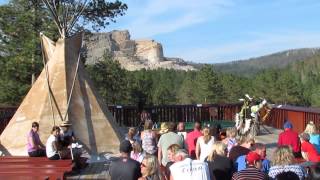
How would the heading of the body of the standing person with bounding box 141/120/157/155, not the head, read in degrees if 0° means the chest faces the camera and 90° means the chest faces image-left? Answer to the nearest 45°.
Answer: approximately 180°

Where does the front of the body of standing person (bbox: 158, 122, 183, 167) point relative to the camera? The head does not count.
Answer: away from the camera

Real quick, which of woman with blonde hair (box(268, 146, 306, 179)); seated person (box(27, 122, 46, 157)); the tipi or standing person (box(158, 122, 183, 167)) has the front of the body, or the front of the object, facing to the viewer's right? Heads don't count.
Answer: the seated person

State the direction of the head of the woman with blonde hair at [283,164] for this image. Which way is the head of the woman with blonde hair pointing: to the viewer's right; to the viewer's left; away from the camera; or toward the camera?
away from the camera

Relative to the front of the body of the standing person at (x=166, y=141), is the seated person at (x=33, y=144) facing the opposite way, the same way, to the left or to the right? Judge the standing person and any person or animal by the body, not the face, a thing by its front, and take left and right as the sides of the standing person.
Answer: to the right

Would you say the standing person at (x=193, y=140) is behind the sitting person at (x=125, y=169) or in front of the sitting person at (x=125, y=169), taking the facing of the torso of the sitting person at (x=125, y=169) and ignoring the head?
in front

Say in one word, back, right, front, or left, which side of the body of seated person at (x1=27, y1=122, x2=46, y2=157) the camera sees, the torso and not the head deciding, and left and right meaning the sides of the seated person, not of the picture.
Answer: right

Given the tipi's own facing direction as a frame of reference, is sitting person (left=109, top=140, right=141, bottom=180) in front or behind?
in front

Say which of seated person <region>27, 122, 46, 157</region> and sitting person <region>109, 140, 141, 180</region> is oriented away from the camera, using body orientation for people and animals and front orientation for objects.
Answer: the sitting person

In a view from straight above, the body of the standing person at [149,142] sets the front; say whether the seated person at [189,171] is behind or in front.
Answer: behind

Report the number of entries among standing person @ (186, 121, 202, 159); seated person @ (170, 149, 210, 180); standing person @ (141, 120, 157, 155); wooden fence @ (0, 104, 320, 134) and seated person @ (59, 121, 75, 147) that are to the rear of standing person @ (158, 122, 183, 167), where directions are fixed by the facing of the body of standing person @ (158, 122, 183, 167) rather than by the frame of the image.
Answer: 1
